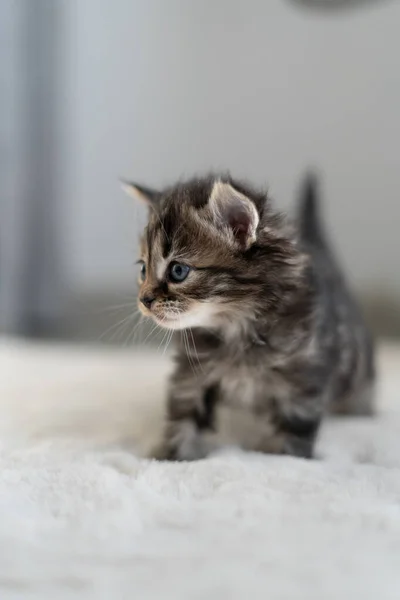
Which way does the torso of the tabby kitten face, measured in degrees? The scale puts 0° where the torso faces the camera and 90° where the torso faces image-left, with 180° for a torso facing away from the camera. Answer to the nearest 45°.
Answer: approximately 45°
